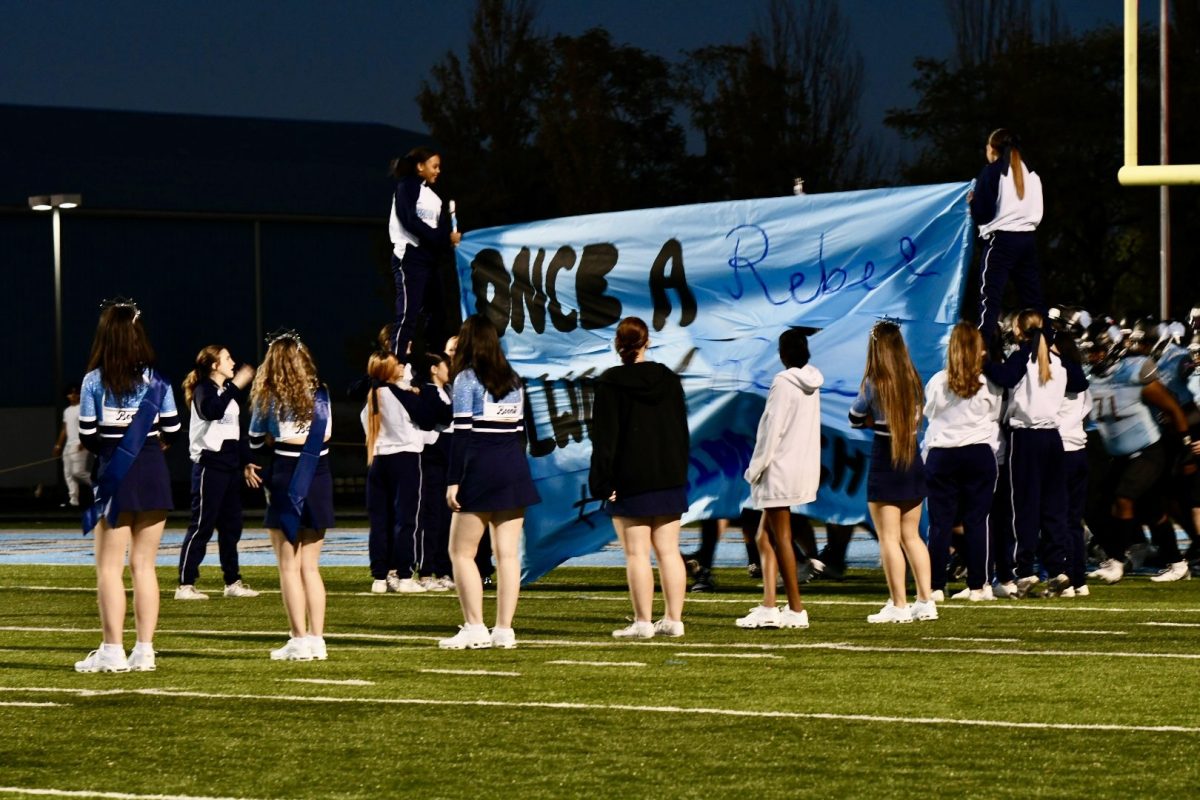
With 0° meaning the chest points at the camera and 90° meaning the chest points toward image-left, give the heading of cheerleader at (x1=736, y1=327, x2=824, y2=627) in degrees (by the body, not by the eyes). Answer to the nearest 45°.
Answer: approximately 135°

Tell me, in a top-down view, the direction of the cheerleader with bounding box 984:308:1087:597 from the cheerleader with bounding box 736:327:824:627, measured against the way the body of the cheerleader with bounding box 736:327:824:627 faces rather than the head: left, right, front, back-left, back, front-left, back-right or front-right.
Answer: right

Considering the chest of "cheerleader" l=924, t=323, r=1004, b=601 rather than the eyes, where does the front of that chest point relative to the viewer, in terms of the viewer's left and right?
facing away from the viewer

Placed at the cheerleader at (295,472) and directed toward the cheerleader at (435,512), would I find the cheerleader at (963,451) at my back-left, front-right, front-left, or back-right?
front-right

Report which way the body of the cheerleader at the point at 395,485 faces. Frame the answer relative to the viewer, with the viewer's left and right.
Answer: facing away from the viewer and to the right of the viewer

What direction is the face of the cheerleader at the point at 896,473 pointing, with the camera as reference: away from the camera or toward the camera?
away from the camera

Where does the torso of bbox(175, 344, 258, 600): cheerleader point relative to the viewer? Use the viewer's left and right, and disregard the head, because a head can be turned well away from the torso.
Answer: facing to the right of the viewer

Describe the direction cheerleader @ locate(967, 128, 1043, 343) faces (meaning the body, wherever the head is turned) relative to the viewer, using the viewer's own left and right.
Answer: facing away from the viewer and to the left of the viewer

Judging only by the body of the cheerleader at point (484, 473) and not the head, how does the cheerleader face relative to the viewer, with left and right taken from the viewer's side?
facing away from the viewer and to the left of the viewer

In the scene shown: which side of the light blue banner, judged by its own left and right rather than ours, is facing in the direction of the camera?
front
